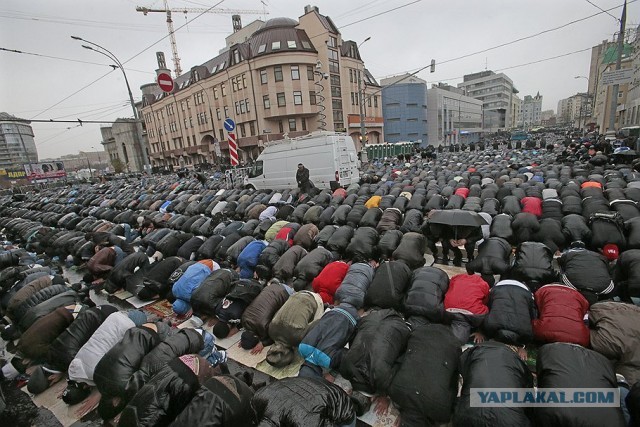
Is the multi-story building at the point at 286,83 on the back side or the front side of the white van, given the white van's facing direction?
on the front side

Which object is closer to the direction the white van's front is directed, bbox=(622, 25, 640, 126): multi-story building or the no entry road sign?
the no entry road sign

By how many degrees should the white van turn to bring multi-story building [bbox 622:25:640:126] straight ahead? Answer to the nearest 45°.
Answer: approximately 90° to its right

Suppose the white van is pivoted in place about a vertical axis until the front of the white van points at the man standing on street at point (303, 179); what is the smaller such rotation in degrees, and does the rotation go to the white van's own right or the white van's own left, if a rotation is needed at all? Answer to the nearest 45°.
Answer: approximately 135° to the white van's own left

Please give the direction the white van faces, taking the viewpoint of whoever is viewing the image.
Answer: facing away from the viewer and to the left of the viewer

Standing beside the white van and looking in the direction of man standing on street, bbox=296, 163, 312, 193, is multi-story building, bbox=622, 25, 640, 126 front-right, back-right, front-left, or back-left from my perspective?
back-left
